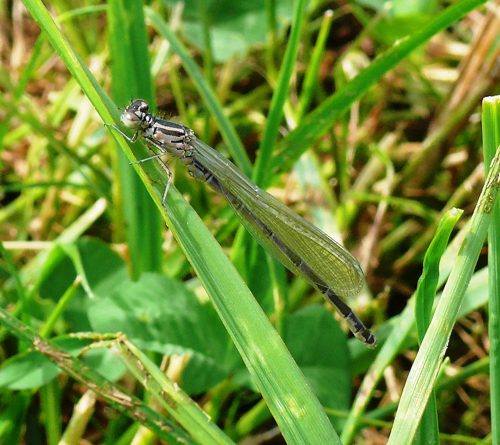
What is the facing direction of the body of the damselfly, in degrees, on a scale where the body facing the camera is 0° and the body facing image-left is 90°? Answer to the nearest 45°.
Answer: approximately 90°
